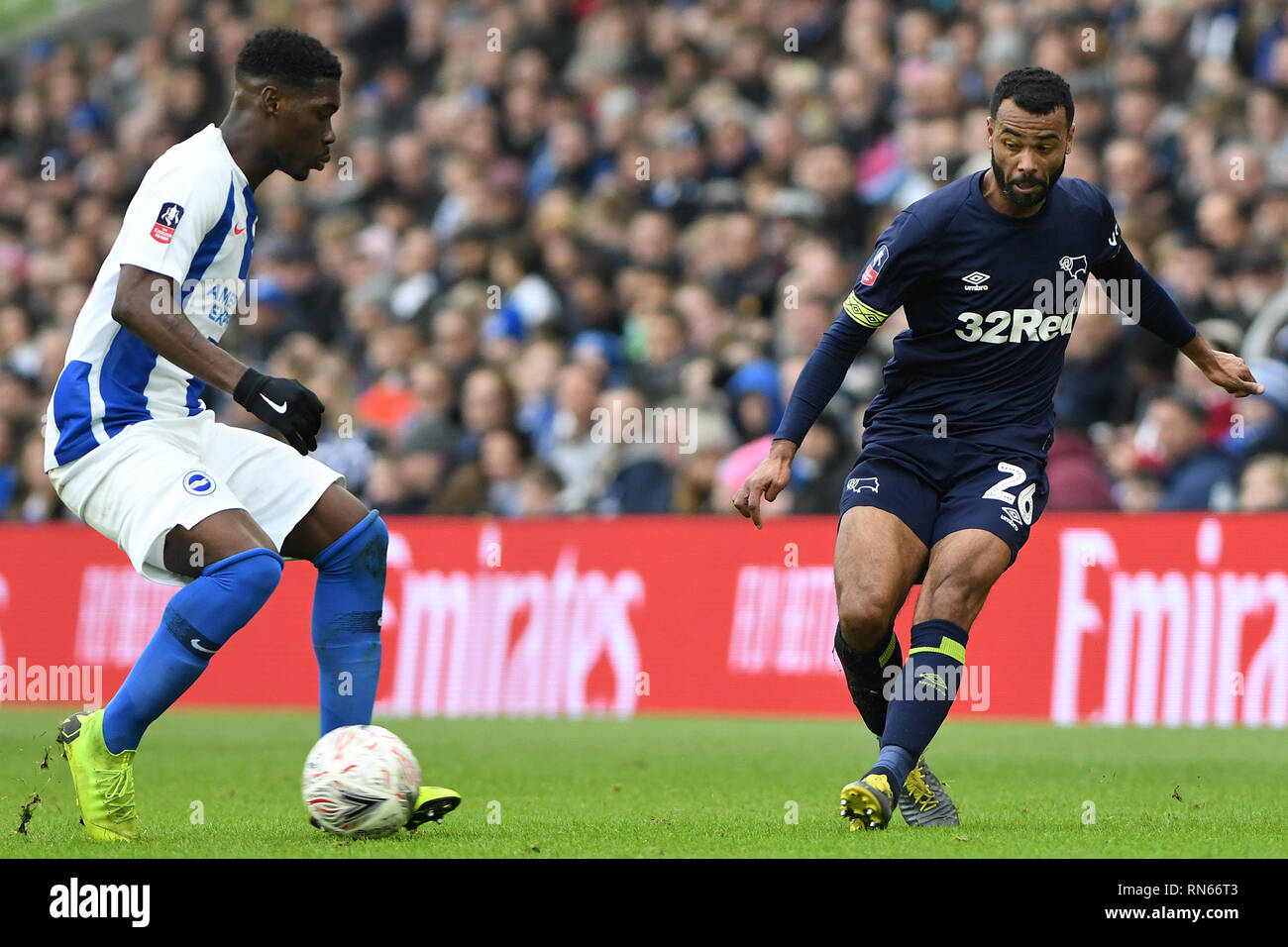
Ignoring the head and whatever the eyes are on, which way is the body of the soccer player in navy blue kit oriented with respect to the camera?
toward the camera

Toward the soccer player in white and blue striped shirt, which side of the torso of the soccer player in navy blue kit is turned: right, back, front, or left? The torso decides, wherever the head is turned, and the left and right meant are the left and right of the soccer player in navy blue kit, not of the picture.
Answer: right

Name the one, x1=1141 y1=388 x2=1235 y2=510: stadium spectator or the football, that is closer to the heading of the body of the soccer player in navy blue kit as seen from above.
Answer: the football

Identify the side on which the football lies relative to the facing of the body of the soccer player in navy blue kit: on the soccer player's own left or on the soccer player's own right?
on the soccer player's own right

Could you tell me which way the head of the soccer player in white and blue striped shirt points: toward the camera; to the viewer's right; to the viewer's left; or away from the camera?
to the viewer's right

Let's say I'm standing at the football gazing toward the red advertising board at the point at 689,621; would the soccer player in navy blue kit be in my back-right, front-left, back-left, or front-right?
front-right

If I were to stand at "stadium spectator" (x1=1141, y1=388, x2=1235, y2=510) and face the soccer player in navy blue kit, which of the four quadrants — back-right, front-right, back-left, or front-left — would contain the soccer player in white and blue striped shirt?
front-right

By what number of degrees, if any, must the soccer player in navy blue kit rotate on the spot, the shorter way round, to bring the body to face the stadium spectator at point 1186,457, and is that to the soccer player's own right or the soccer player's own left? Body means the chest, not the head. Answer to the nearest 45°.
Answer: approximately 180°

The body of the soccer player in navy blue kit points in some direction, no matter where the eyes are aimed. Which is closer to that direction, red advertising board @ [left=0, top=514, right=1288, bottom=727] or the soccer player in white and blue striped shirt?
the soccer player in white and blue striped shirt

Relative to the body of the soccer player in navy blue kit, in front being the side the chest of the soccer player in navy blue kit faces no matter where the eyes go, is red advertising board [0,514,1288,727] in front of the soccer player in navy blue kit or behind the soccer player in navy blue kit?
behind
